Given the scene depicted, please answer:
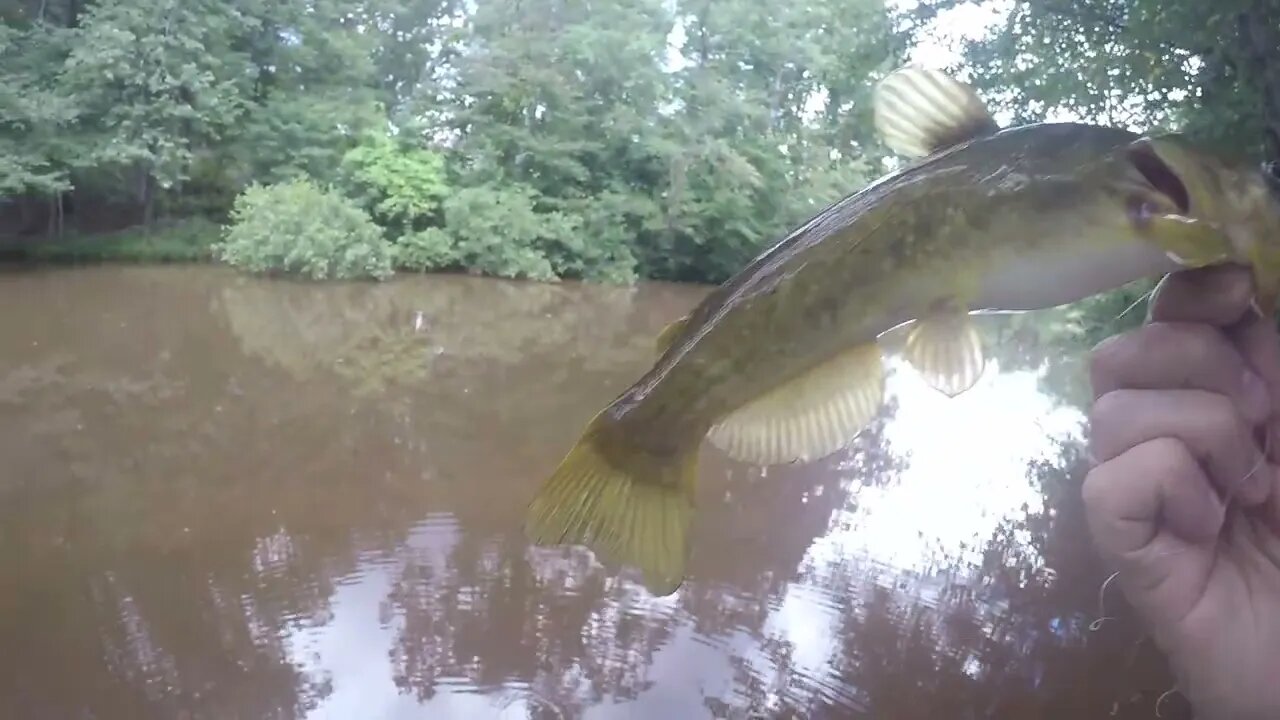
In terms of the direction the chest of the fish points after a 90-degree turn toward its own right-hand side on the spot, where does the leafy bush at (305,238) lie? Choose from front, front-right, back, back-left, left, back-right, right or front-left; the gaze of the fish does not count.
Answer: back-right

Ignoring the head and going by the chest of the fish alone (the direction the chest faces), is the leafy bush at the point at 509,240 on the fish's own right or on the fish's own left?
on the fish's own left

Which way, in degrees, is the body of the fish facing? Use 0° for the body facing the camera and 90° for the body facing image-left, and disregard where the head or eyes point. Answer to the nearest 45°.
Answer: approximately 270°

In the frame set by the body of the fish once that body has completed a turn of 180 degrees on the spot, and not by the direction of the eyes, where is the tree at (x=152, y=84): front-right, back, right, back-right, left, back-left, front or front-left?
front-right

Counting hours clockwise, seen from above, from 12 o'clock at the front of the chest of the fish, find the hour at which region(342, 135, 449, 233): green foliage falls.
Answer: The green foliage is roughly at 8 o'clock from the fish.

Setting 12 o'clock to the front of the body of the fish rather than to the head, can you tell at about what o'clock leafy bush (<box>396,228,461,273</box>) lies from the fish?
The leafy bush is roughly at 8 o'clock from the fish.
